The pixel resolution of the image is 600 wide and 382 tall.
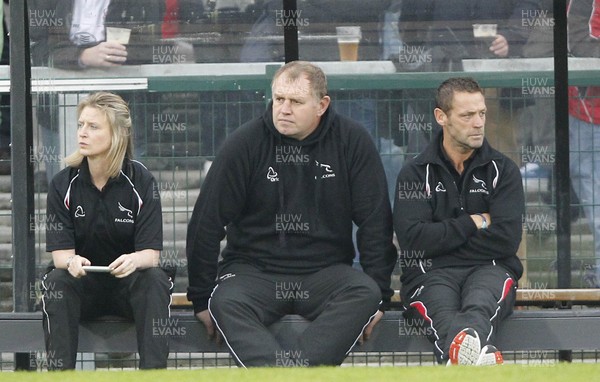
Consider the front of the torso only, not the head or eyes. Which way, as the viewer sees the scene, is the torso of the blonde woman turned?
toward the camera

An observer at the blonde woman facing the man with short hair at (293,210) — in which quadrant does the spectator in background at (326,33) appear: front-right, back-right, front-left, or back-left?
front-left

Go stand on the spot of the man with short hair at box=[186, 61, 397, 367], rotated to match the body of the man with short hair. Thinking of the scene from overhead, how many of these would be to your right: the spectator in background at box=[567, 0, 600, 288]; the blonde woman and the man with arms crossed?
1

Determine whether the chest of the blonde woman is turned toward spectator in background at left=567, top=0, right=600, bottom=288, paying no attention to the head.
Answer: no

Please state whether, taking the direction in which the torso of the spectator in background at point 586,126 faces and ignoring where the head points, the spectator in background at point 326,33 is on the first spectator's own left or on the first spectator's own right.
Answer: on the first spectator's own right

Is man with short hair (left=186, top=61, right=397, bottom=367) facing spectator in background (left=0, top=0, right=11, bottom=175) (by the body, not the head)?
no

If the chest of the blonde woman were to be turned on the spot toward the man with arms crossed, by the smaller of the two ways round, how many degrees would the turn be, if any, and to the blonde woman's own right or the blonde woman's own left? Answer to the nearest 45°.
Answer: approximately 90° to the blonde woman's own left

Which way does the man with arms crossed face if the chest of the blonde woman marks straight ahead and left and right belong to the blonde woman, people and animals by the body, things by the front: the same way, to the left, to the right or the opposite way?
the same way

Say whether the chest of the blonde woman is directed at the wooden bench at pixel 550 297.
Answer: no

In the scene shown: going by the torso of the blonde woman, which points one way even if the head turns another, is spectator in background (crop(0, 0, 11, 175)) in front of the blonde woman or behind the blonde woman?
behind

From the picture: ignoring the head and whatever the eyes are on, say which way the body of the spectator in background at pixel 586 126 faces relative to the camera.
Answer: toward the camera

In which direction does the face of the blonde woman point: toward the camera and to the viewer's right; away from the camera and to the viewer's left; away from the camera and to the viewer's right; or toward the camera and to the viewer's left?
toward the camera and to the viewer's left

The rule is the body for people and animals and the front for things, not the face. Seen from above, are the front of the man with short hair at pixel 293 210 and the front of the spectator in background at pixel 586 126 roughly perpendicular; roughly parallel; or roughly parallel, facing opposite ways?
roughly parallel

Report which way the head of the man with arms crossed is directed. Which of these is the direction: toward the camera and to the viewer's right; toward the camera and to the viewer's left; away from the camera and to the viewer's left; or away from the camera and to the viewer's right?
toward the camera and to the viewer's right
